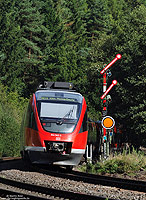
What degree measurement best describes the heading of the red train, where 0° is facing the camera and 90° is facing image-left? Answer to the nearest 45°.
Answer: approximately 0°

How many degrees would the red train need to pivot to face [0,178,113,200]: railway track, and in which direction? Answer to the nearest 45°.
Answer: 0° — it already faces it

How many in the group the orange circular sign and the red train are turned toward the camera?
2

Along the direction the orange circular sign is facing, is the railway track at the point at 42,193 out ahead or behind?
ahead

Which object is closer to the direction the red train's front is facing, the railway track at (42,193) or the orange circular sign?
the railway track

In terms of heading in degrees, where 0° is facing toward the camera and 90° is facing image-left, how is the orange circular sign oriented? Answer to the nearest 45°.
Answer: approximately 0°
